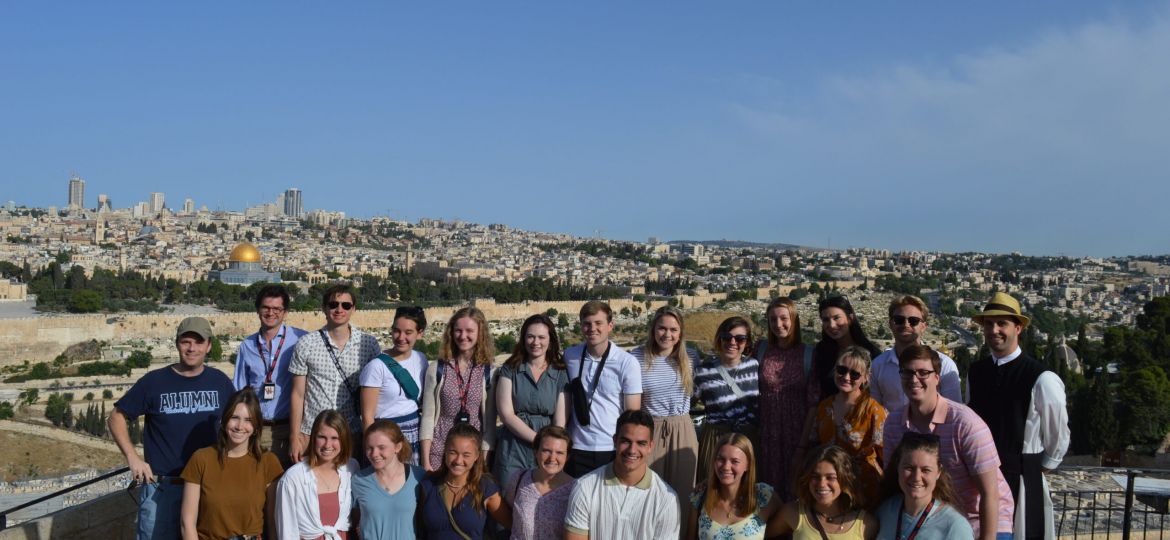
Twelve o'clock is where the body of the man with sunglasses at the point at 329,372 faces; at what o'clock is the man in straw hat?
The man in straw hat is roughly at 10 o'clock from the man with sunglasses.

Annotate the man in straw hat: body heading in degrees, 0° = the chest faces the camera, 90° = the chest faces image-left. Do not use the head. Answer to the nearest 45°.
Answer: approximately 45°

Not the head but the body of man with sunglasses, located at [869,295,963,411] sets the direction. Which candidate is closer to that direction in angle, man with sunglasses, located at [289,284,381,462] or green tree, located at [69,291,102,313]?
the man with sunglasses

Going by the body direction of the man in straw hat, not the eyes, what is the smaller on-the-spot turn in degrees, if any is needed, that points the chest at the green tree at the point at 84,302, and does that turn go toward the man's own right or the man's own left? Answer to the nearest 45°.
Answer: approximately 90° to the man's own right

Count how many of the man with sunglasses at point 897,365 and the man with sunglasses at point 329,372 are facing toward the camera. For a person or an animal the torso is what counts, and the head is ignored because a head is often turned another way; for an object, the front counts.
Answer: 2

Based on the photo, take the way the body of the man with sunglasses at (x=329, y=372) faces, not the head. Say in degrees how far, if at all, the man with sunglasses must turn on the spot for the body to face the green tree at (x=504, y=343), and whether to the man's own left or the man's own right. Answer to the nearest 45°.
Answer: approximately 180°

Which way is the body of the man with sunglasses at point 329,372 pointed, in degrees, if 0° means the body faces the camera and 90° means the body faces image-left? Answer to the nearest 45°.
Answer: approximately 0°

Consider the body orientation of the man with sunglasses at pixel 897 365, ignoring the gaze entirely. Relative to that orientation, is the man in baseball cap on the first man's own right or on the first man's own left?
on the first man's own right

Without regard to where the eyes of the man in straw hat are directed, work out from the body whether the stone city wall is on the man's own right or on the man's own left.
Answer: on the man's own right
